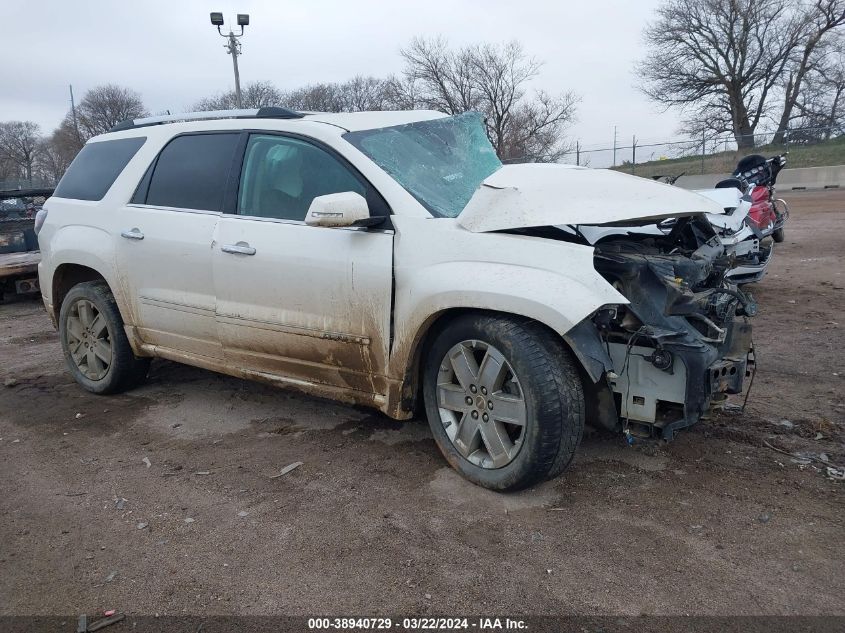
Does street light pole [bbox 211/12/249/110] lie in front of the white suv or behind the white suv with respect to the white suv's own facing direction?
behind

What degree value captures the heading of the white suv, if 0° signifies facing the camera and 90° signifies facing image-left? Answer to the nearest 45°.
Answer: approximately 315°
